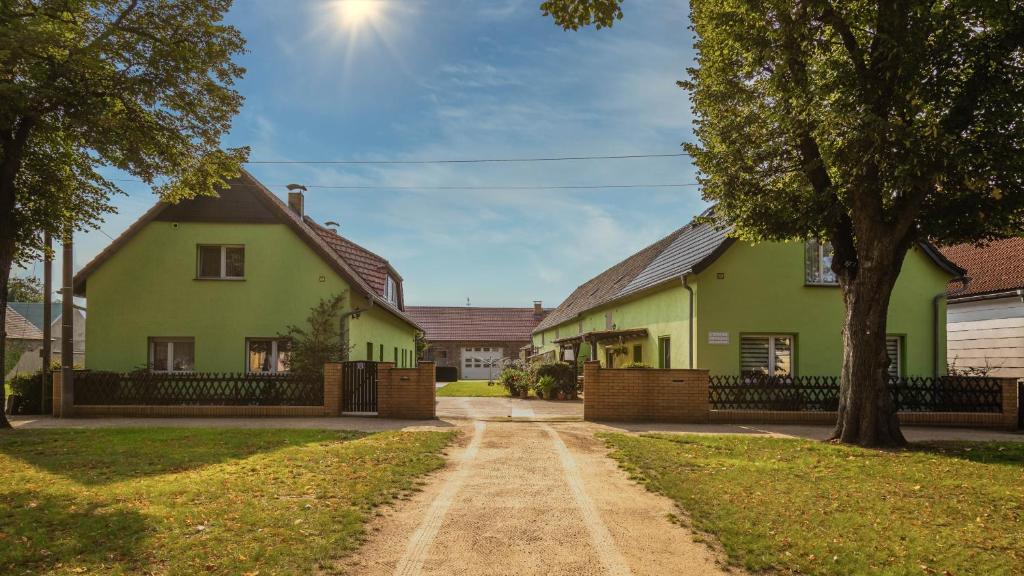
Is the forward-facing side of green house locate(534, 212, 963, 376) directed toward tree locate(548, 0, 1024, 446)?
yes

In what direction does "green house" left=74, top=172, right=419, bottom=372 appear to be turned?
toward the camera

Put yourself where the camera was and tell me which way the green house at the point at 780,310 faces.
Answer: facing the viewer

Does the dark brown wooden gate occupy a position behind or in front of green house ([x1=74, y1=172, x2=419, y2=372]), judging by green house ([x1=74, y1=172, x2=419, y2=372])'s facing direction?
in front

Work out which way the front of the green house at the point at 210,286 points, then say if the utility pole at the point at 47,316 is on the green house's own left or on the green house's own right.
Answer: on the green house's own right

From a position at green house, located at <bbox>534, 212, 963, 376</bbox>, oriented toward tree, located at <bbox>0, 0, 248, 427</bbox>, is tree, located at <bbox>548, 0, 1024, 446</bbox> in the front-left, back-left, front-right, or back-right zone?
front-left

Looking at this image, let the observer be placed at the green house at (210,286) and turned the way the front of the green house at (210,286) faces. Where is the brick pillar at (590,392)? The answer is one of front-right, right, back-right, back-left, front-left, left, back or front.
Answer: front-left

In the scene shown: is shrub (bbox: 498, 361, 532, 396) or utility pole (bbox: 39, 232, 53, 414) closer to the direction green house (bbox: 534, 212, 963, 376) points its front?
the utility pole

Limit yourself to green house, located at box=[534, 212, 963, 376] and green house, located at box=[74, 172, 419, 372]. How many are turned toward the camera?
2
